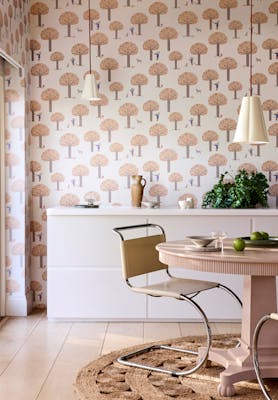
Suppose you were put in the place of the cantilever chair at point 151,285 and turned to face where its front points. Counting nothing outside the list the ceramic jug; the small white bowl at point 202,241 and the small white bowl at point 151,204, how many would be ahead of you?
1

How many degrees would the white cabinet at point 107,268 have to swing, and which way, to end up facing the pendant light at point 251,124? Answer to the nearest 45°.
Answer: approximately 45° to its left

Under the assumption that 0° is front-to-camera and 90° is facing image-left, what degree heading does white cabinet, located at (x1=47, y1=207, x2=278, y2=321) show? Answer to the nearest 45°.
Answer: approximately 0°

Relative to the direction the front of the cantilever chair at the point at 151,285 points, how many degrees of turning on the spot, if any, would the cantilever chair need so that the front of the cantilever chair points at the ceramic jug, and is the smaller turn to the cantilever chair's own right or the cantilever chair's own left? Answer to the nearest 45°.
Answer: approximately 135° to the cantilever chair's own left
